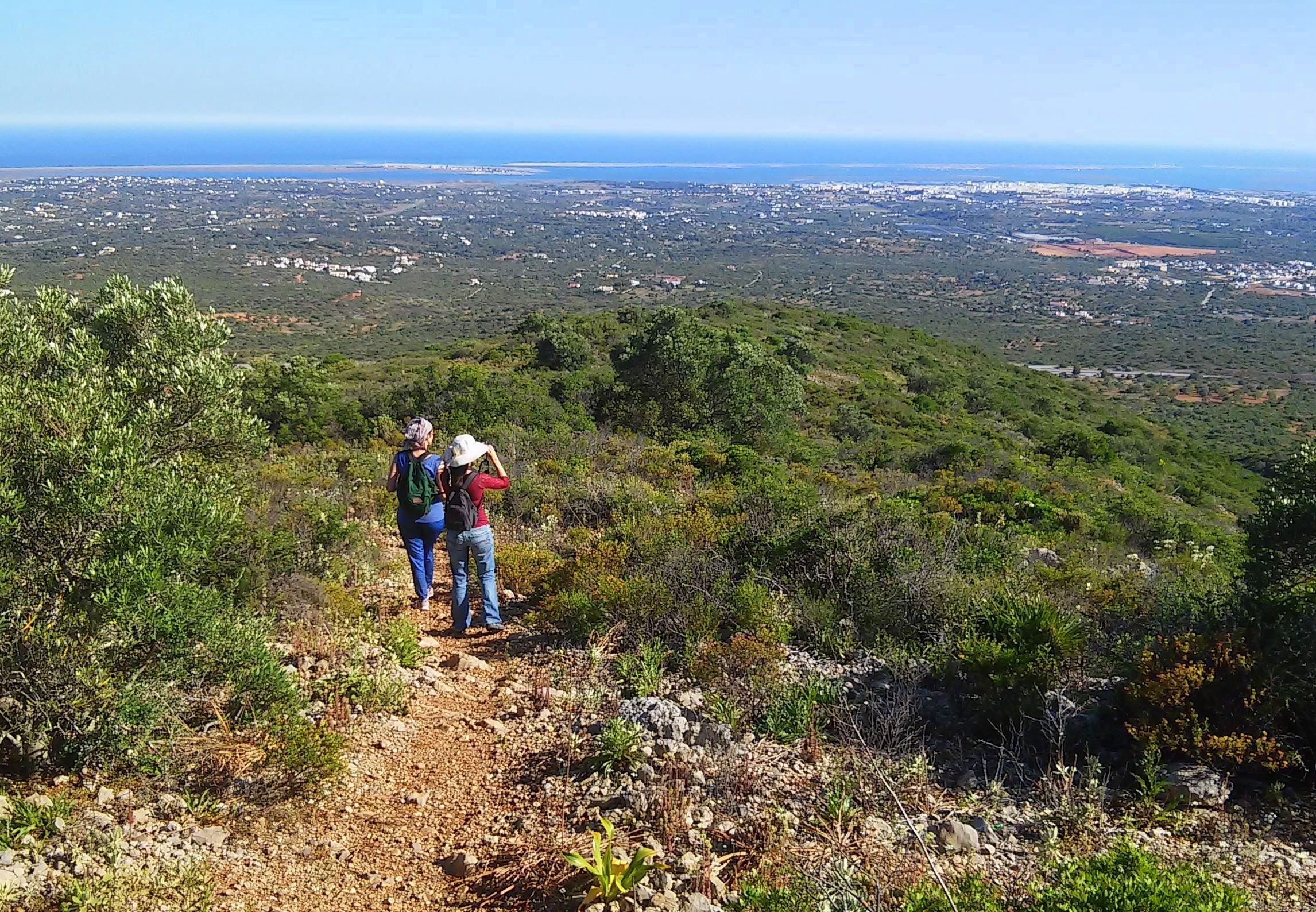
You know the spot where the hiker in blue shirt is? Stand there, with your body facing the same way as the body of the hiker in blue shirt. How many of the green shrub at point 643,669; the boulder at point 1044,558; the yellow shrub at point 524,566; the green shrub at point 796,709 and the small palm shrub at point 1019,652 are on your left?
0

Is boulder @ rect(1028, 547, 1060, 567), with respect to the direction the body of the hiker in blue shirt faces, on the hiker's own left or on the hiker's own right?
on the hiker's own right

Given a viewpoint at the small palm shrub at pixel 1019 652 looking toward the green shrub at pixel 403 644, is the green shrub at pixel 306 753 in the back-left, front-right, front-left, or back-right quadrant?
front-left

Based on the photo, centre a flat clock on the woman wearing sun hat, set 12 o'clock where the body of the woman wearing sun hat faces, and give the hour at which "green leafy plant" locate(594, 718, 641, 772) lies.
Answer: The green leafy plant is roughly at 4 o'clock from the woman wearing sun hat.

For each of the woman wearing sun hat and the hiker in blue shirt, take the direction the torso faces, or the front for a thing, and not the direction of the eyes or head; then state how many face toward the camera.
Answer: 0

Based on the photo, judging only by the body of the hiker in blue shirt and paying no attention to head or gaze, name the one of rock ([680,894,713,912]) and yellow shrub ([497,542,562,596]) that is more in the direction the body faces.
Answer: the yellow shrub

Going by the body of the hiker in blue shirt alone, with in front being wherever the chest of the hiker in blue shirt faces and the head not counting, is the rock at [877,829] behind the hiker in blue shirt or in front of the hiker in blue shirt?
behind

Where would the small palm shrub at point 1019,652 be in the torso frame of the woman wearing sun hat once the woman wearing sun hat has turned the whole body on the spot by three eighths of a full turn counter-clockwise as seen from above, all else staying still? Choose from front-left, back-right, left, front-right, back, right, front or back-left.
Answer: back-left

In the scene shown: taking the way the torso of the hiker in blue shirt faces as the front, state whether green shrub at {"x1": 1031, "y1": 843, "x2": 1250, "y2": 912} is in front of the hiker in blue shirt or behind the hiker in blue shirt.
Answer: behind

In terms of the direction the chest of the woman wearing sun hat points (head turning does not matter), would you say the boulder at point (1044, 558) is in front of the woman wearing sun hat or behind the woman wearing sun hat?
in front

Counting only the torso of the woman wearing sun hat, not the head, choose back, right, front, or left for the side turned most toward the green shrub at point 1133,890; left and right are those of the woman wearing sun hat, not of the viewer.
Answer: right

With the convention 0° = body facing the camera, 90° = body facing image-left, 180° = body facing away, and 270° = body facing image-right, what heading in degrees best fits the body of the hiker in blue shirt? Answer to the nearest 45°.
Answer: approximately 180°

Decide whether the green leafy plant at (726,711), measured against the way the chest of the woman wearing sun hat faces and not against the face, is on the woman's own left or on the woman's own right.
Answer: on the woman's own right

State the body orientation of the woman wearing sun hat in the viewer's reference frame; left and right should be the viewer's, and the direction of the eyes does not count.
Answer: facing away from the viewer and to the right of the viewer
